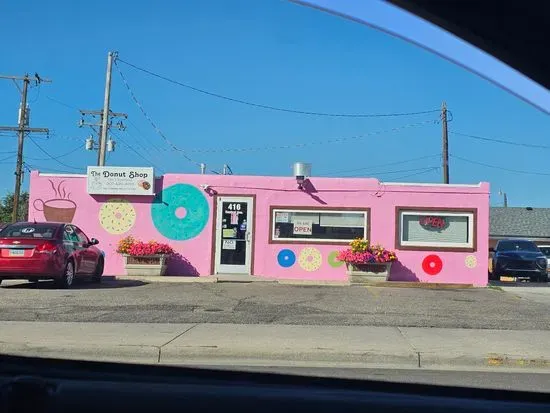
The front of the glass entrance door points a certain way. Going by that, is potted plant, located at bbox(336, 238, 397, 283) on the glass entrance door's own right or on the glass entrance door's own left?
on the glass entrance door's own left

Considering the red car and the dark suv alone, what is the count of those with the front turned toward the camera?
1

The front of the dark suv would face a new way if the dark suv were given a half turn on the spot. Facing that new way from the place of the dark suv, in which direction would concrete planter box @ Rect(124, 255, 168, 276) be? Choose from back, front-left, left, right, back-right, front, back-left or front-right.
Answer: back-left

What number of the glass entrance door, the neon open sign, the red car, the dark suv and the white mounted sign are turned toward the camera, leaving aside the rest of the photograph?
4

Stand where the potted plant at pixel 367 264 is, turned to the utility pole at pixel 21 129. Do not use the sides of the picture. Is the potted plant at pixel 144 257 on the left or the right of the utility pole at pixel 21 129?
left

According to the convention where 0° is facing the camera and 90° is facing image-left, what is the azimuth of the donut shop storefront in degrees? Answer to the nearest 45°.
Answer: approximately 0°

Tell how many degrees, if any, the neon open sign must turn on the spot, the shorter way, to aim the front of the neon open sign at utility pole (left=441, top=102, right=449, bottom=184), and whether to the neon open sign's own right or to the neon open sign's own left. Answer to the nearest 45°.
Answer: approximately 180°

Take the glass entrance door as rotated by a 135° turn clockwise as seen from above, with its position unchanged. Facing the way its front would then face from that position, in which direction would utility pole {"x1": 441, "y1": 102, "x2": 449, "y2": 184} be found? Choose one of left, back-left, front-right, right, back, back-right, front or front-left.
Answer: right

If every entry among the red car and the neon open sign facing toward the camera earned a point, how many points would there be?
1

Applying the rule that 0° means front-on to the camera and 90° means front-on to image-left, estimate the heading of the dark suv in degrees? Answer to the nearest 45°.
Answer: approximately 0°

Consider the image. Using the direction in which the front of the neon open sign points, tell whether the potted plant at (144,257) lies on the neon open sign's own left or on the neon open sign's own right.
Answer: on the neon open sign's own right
